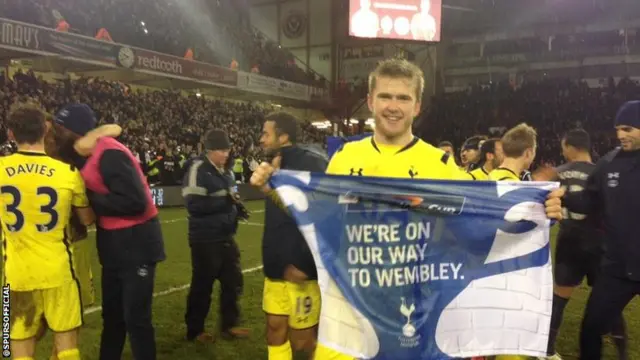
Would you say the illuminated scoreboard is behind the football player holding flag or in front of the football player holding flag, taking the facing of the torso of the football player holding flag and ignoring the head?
behind

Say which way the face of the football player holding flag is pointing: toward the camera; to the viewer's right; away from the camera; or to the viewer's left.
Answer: toward the camera

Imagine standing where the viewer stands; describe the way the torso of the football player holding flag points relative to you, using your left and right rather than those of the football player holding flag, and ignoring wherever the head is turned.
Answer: facing the viewer
